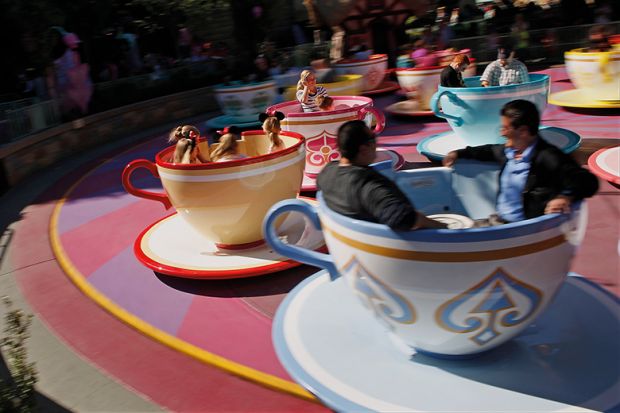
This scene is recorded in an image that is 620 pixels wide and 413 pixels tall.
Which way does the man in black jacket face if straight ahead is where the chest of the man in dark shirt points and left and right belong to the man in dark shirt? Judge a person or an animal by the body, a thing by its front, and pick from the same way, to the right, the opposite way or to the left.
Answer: the opposite way

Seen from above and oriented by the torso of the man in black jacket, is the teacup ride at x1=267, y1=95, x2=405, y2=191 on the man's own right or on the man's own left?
on the man's own right

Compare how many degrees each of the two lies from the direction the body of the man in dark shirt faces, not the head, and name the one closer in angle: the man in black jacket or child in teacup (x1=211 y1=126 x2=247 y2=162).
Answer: the man in black jacket

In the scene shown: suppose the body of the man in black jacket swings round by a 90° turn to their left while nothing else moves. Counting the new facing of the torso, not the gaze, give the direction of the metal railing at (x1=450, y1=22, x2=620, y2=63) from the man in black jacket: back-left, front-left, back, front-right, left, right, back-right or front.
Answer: back-left

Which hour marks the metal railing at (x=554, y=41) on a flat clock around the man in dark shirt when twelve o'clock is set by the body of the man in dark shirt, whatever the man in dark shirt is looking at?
The metal railing is roughly at 11 o'clock from the man in dark shirt.

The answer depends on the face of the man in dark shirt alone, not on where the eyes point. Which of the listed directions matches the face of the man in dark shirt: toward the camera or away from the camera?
away from the camera

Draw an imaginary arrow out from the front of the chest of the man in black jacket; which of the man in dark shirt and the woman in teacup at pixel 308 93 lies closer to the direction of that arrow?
the man in dark shirt

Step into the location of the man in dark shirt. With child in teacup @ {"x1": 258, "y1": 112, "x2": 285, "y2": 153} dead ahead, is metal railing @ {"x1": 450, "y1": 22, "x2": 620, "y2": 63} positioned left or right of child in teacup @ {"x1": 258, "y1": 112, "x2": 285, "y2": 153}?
right

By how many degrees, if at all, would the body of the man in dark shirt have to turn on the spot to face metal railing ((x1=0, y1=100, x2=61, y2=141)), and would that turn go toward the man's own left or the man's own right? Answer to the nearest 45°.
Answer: approximately 90° to the man's own left

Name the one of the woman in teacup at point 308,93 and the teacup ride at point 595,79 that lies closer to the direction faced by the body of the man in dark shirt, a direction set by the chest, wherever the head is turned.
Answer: the teacup ride

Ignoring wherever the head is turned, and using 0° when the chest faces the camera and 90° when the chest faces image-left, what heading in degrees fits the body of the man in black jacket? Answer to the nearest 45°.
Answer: approximately 45°

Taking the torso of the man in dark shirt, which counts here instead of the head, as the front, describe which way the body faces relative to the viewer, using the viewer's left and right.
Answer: facing away from the viewer and to the right of the viewer

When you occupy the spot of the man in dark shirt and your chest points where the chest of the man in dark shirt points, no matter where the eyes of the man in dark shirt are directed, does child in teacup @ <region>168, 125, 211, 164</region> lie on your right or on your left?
on your left
